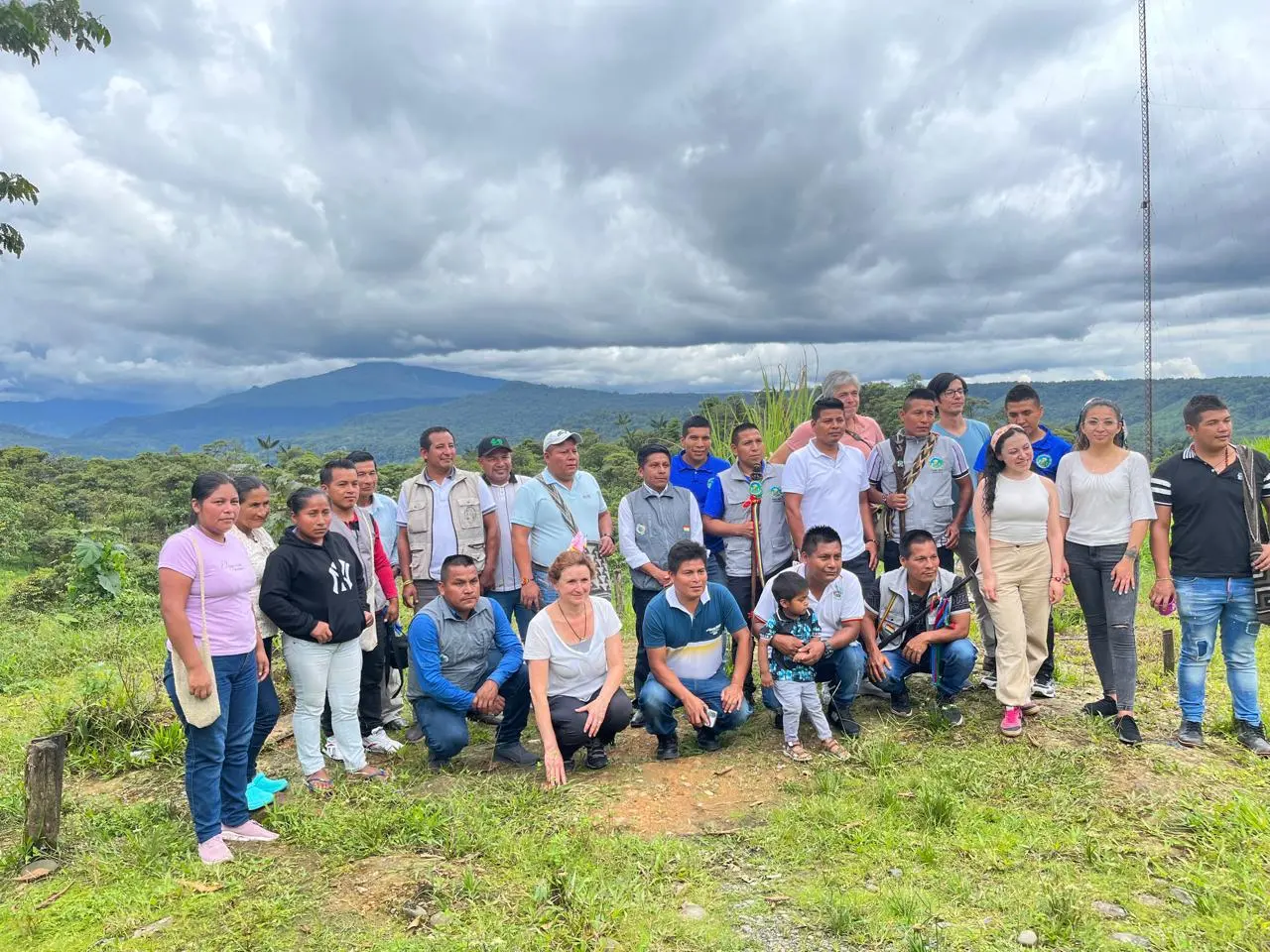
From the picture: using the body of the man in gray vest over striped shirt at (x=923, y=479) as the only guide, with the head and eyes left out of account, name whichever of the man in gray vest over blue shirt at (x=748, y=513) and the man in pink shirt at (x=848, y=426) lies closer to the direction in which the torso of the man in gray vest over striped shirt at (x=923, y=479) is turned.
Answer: the man in gray vest over blue shirt

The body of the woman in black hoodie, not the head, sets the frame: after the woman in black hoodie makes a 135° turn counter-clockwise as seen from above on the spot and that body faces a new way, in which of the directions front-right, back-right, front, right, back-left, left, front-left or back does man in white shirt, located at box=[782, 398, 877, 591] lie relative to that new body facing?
right

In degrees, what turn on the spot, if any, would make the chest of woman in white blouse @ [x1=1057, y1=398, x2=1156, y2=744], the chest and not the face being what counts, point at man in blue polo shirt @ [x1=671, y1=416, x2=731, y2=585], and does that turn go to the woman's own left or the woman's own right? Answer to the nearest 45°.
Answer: approximately 90° to the woman's own right

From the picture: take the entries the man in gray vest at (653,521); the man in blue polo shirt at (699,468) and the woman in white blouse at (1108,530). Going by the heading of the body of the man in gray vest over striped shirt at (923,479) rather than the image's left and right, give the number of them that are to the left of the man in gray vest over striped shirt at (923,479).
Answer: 1

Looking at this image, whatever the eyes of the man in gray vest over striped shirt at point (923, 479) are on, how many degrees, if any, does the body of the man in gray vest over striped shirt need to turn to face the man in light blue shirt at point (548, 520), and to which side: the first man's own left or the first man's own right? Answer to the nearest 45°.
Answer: approximately 90° to the first man's own right

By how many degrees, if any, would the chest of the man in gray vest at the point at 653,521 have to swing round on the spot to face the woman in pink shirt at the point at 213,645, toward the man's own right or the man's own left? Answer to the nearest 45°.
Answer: approximately 45° to the man's own right

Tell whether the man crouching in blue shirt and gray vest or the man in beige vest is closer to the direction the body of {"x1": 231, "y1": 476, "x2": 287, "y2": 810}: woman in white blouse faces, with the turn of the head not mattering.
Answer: the man crouching in blue shirt and gray vest

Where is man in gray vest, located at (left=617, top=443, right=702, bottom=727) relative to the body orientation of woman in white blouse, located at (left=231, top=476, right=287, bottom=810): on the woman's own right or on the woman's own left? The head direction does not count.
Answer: on the woman's own left

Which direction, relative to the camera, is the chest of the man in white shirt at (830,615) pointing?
toward the camera

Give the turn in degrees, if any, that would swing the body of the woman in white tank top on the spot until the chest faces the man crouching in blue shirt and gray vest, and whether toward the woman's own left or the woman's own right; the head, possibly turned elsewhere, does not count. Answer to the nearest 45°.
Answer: approximately 45° to the woman's own right

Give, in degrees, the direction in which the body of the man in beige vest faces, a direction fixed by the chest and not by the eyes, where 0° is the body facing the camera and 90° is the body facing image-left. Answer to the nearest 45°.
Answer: approximately 0°
